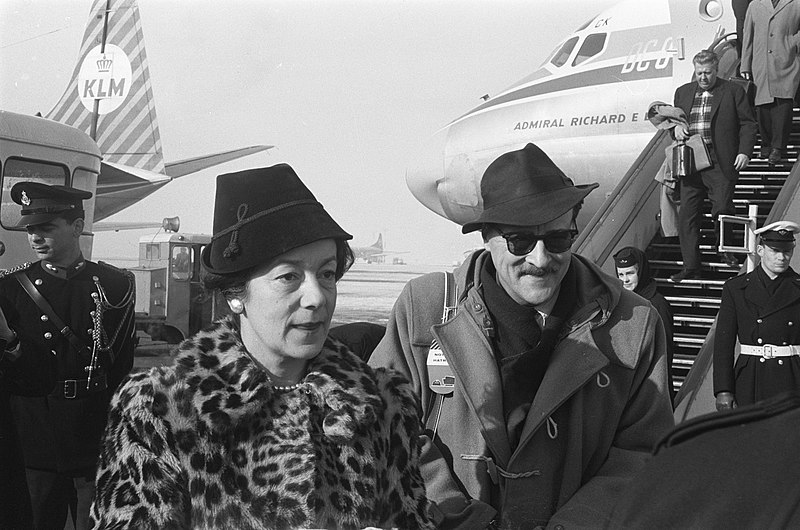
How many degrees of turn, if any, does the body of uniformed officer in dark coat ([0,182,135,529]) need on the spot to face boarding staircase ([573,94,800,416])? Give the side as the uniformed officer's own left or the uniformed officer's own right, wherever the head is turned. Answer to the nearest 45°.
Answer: approximately 90° to the uniformed officer's own left

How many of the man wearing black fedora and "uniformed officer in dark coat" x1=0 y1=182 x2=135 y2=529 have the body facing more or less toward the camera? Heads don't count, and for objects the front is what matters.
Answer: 2

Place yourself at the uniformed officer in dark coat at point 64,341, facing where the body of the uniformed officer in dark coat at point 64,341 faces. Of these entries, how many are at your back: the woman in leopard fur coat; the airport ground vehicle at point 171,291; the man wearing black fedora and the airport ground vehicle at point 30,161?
2

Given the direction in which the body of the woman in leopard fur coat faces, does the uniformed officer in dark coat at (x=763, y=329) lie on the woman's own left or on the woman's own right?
on the woman's own left

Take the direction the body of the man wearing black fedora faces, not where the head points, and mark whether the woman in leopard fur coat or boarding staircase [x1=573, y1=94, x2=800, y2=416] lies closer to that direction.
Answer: the woman in leopard fur coat

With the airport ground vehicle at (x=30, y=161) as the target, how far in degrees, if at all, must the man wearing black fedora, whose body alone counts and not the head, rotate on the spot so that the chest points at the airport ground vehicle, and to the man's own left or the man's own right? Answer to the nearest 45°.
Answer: approximately 135° to the man's own right

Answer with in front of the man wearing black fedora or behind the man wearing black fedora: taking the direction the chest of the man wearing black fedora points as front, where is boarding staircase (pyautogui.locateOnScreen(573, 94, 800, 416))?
behind

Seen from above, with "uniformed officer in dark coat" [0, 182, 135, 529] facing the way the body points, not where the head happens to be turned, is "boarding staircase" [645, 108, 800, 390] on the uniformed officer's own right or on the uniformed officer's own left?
on the uniformed officer's own left

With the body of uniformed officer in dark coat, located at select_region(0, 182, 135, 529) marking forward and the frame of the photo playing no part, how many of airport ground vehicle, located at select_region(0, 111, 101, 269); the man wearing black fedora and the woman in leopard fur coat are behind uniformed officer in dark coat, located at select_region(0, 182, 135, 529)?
1

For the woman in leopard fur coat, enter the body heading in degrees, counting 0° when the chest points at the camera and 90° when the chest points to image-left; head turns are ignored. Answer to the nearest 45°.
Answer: approximately 315°

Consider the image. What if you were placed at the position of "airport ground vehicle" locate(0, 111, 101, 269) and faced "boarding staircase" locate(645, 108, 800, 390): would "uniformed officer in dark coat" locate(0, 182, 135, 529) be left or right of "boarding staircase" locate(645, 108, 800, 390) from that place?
right

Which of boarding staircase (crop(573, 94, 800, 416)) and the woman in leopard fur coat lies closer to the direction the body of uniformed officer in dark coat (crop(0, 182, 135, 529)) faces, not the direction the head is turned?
the woman in leopard fur coat

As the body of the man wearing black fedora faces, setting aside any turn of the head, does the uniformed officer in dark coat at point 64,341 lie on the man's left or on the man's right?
on the man's right

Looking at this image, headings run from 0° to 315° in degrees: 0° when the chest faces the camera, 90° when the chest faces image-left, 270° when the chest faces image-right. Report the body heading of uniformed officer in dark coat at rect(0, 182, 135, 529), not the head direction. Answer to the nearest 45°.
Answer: approximately 0°

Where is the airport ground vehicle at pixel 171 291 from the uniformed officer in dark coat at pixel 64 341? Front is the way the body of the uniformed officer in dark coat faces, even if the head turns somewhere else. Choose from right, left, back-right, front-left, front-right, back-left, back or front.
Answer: back
